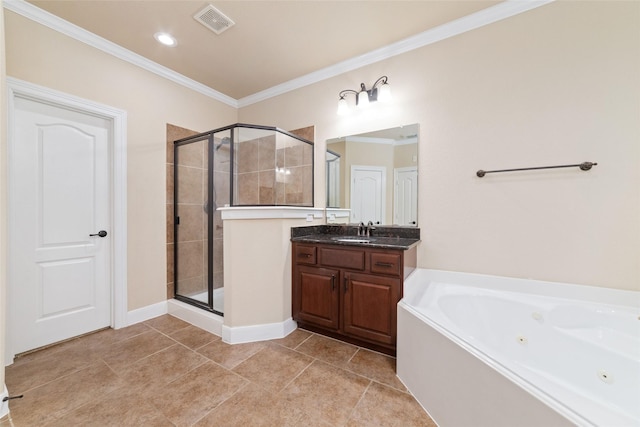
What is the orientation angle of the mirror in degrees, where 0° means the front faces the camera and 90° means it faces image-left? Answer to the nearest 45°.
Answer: approximately 45°

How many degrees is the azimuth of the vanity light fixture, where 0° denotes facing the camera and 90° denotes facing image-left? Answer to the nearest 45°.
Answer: approximately 45°

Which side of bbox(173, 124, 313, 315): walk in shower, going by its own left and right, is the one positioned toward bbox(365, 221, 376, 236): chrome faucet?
left

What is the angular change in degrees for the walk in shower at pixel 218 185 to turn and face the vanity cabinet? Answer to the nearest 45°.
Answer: approximately 90° to its left
